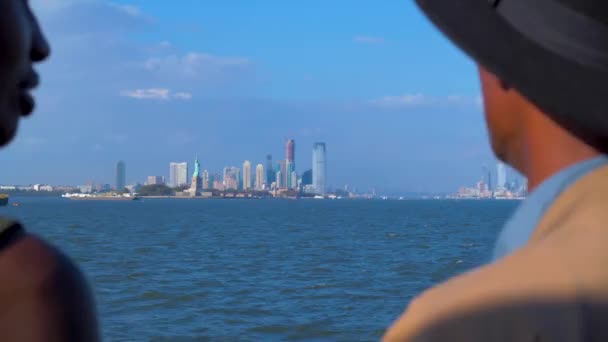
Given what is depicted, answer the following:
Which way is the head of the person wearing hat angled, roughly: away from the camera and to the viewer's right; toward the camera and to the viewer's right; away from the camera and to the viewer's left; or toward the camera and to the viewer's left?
away from the camera and to the viewer's left

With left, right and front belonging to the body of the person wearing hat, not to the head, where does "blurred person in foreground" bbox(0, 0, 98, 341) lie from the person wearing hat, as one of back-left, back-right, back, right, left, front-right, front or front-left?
front-left

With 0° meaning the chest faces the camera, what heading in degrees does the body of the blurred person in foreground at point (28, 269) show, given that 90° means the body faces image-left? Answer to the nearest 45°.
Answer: approximately 270°

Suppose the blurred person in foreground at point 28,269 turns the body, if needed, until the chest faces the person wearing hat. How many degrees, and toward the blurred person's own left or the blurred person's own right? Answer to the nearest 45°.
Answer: approximately 45° to the blurred person's own right

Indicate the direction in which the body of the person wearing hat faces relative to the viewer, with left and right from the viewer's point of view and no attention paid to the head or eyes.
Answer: facing away from the viewer and to the left of the viewer

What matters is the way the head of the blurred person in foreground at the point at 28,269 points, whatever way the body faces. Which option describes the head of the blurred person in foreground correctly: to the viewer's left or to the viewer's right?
to the viewer's right
